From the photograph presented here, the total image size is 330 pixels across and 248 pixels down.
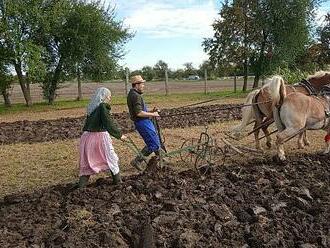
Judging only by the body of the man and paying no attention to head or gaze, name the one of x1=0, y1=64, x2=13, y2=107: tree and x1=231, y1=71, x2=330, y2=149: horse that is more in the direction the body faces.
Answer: the horse

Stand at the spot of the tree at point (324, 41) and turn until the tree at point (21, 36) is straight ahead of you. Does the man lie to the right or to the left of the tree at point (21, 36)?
left

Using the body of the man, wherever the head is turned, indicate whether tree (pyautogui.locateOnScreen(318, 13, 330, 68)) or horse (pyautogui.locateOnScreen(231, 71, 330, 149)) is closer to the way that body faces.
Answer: the horse

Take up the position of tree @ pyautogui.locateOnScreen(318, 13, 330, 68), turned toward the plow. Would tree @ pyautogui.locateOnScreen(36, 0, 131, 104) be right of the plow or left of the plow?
right

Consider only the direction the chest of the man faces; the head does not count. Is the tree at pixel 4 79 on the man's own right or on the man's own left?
on the man's own left

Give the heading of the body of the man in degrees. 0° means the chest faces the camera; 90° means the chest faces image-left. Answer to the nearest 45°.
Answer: approximately 270°

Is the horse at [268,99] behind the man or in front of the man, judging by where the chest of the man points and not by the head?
in front

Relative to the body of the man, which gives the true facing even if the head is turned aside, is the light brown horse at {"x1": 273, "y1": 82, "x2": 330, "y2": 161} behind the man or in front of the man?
in front

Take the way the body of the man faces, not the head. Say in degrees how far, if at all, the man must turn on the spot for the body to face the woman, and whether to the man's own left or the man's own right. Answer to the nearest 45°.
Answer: approximately 135° to the man's own right

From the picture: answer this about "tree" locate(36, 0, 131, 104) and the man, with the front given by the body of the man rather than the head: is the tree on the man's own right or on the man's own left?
on the man's own left
